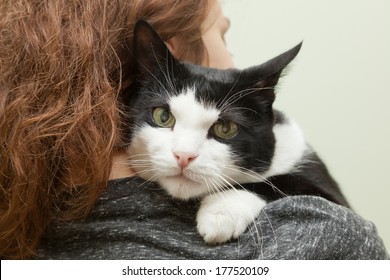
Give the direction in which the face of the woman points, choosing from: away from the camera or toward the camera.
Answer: away from the camera

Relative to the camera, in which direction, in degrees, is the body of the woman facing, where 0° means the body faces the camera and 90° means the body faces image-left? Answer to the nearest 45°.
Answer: approximately 225°
